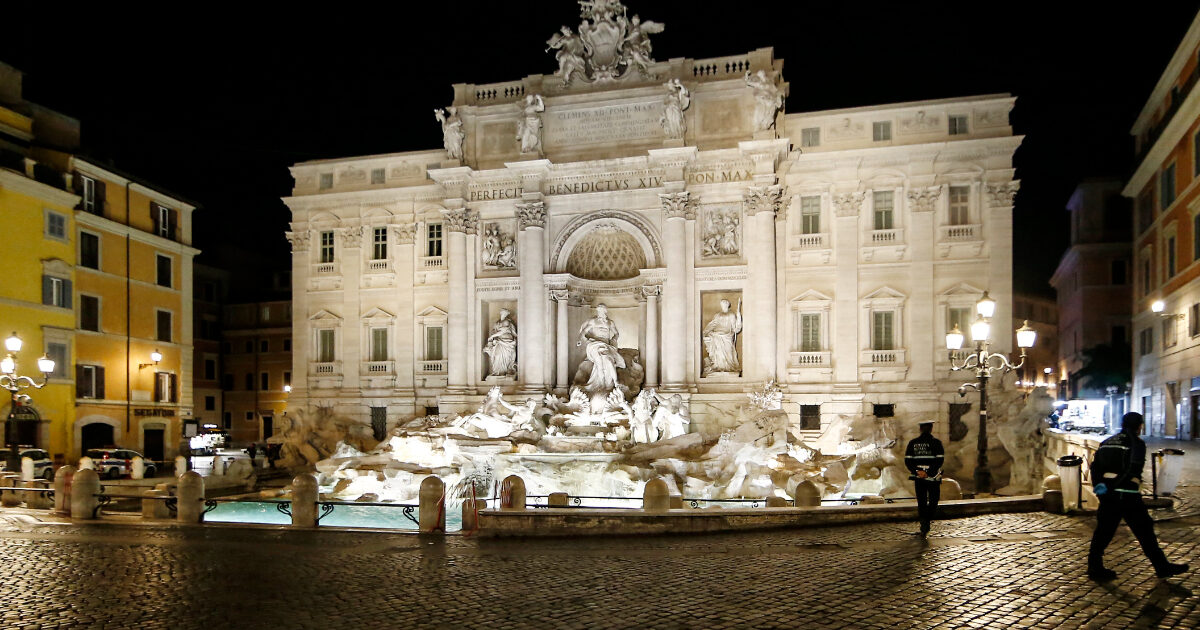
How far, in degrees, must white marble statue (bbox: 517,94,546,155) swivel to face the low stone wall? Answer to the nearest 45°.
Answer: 0° — it already faces it

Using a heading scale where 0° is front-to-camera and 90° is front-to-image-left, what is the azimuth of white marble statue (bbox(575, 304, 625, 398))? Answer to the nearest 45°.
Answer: approximately 0°

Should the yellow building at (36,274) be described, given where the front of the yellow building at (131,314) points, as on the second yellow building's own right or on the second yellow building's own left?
on the second yellow building's own right
